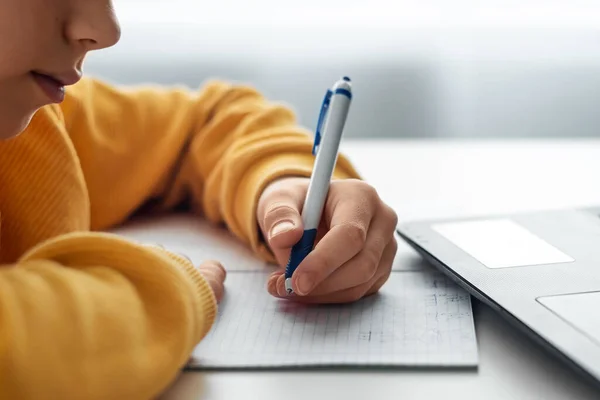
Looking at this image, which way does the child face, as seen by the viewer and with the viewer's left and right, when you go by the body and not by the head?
facing the viewer and to the right of the viewer

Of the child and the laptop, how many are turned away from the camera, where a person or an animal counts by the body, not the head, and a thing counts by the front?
0

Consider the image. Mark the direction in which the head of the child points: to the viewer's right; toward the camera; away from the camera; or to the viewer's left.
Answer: to the viewer's right

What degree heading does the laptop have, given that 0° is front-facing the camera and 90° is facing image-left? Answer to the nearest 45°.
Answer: approximately 45°
